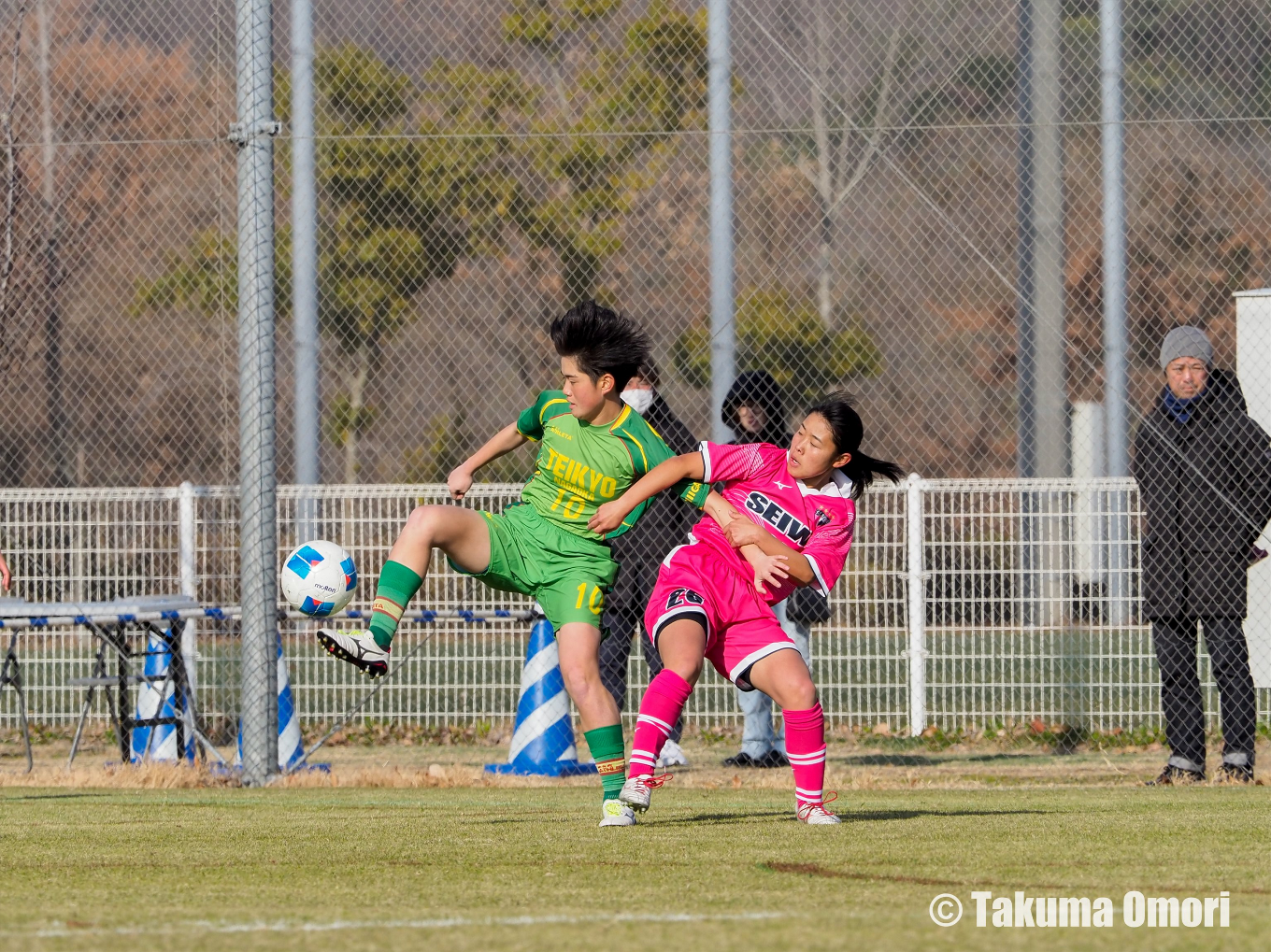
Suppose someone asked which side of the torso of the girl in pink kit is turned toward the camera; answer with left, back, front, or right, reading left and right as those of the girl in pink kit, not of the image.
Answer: front

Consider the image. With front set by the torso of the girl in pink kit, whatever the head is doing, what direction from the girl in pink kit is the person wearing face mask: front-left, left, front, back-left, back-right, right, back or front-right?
back

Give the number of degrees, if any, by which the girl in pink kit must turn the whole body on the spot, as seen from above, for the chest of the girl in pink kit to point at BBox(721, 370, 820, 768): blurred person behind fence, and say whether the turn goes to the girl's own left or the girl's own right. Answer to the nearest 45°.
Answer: approximately 180°

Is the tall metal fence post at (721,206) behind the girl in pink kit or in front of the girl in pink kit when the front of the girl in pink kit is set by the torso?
behind

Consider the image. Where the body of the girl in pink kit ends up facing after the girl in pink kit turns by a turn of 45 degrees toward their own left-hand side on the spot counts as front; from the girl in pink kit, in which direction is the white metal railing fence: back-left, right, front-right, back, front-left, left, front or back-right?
back-left

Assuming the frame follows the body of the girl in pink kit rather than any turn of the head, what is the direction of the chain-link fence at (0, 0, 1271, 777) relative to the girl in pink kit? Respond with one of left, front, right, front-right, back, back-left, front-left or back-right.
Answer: back
